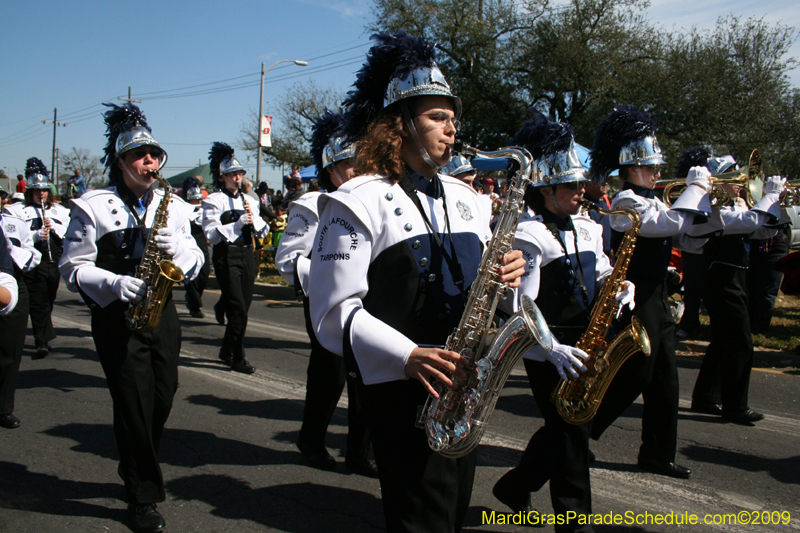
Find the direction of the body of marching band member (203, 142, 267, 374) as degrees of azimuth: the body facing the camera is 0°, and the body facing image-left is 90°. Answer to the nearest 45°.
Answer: approximately 315°

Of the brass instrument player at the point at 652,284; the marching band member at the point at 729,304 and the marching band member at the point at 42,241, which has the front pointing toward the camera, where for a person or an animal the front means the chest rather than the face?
the marching band member at the point at 42,241

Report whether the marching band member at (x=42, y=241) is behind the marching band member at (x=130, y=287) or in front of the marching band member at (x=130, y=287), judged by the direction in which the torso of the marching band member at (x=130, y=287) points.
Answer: behind

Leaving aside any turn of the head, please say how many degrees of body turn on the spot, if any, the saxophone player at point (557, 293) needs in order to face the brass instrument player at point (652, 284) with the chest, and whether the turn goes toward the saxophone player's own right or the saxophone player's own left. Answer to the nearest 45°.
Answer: approximately 90° to the saxophone player's own left

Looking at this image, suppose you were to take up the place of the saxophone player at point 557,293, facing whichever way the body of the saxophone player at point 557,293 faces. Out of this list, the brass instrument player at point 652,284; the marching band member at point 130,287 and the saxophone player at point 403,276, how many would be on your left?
1
